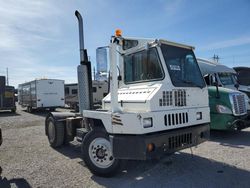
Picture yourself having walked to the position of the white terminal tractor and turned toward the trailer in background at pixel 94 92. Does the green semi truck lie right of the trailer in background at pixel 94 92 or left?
right

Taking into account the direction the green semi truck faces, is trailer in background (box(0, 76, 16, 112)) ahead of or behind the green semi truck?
behind

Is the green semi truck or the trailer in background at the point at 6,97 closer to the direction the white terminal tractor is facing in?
the green semi truck

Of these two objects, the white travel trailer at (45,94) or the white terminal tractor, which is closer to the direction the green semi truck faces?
the white terminal tractor

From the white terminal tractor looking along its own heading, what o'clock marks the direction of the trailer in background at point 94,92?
The trailer in background is roughly at 7 o'clock from the white terminal tractor.

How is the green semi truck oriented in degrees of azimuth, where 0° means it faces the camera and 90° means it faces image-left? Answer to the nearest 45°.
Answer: approximately 315°

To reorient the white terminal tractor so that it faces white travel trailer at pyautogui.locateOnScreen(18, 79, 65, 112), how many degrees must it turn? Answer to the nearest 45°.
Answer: approximately 180°

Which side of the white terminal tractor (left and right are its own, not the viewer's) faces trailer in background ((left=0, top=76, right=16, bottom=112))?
back

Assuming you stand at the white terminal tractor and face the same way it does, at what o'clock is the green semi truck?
The green semi truck is roughly at 9 o'clock from the white terminal tractor.
